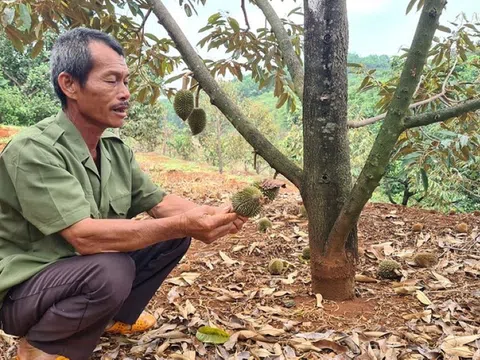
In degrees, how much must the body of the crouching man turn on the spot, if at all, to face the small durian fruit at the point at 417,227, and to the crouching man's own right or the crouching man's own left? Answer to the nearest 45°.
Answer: approximately 90° to the crouching man's own left

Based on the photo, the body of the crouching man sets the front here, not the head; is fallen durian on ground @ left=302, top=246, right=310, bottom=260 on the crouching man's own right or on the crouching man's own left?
on the crouching man's own left

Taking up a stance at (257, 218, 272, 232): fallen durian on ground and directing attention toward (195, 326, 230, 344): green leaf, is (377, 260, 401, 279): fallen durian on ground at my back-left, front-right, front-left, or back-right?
front-left

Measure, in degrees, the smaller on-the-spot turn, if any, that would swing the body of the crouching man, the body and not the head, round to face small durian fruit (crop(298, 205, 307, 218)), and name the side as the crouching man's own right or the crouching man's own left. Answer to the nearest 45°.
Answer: approximately 90° to the crouching man's own left

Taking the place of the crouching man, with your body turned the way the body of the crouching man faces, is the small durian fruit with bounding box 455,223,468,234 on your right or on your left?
on your left

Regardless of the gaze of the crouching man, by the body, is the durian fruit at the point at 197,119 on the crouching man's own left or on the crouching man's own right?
on the crouching man's own left

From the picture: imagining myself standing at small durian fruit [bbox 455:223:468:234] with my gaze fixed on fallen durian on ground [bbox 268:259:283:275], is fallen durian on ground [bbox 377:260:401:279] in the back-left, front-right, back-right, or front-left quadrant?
front-left

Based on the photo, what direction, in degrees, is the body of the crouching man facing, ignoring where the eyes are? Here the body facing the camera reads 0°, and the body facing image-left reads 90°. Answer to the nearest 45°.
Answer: approximately 315°
